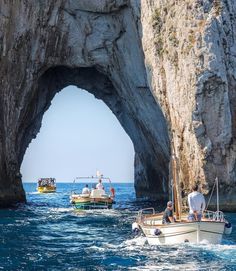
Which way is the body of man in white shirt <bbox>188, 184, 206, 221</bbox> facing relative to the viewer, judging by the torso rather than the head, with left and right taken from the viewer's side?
facing away from the viewer
